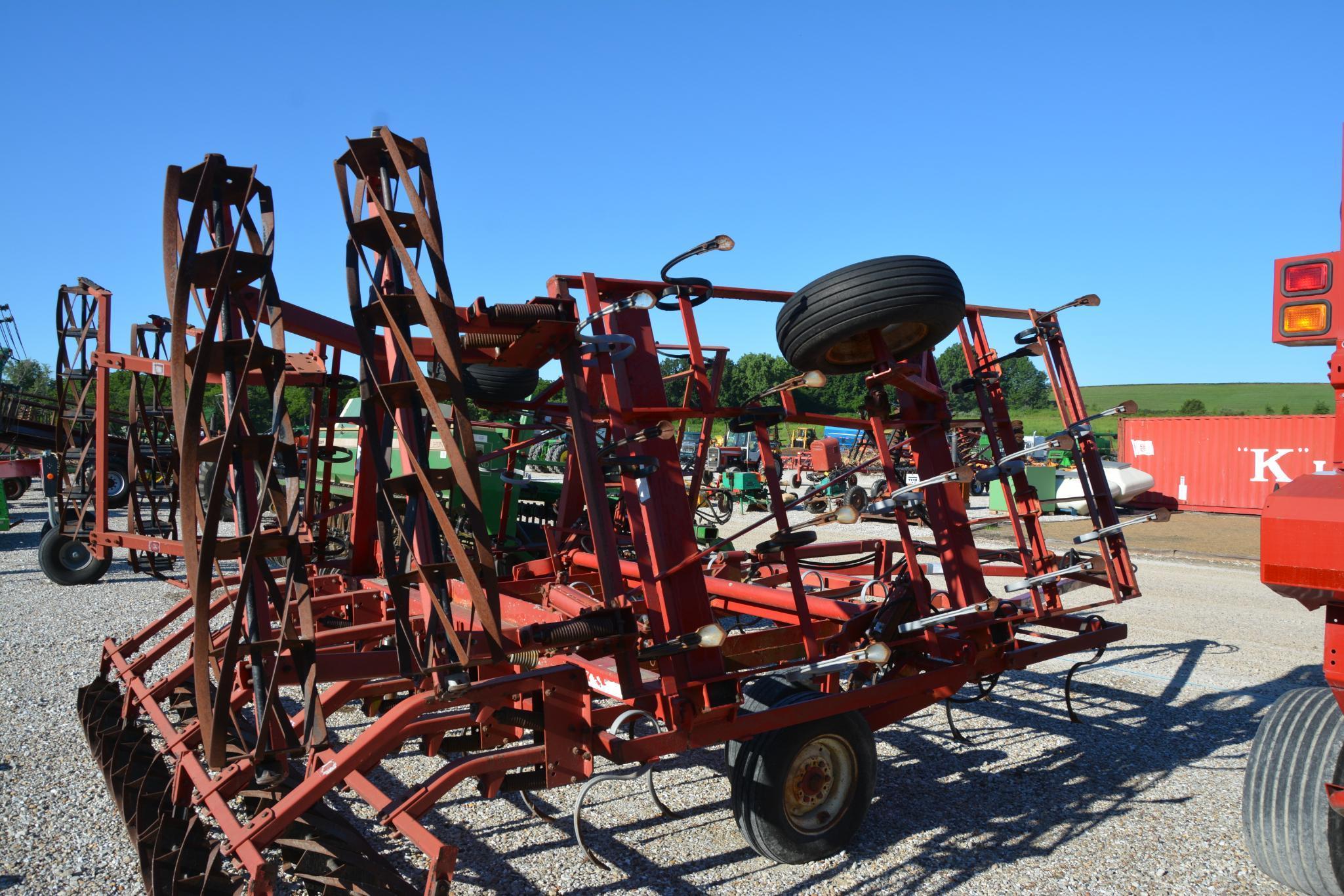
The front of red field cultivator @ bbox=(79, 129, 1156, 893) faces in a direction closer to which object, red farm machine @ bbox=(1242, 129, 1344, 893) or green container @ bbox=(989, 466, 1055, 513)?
the green container

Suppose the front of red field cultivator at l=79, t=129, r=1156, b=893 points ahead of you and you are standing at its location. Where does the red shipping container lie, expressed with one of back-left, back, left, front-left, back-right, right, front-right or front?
front

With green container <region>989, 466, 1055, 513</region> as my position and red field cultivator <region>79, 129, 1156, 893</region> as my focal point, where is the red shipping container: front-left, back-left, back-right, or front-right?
back-left

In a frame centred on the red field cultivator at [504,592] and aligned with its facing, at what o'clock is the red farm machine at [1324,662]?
The red farm machine is roughly at 2 o'clock from the red field cultivator.

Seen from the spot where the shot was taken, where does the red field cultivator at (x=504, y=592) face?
facing away from the viewer and to the right of the viewer

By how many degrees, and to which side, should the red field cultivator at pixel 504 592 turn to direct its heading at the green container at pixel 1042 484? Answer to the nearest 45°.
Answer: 0° — it already faces it
